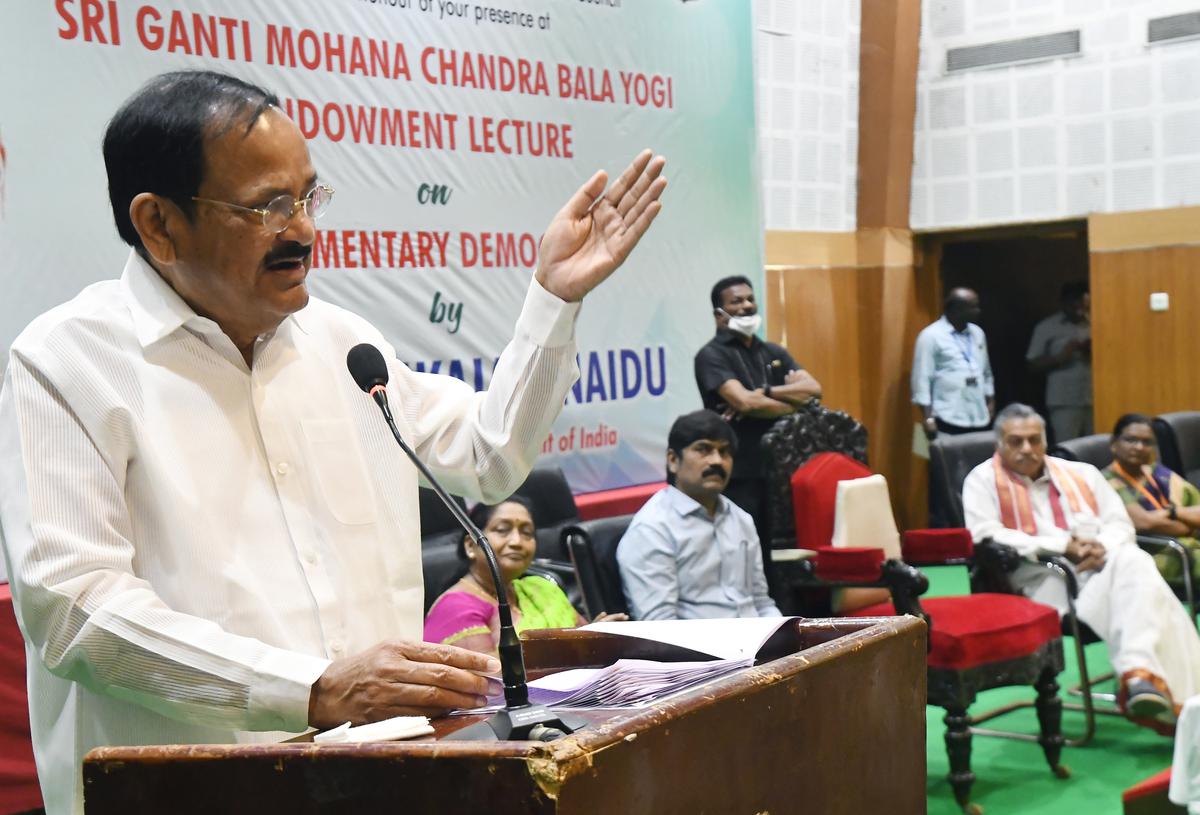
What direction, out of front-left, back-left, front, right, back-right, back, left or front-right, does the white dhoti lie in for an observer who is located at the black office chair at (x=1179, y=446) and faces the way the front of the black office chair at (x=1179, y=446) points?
front-right

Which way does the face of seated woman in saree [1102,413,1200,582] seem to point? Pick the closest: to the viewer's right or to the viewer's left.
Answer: to the viewer's left

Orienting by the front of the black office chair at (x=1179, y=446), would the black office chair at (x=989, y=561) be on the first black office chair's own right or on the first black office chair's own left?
on the first black office chair's own right

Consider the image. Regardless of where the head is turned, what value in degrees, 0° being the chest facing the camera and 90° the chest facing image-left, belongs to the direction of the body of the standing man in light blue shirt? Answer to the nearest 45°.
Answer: approximately 315°

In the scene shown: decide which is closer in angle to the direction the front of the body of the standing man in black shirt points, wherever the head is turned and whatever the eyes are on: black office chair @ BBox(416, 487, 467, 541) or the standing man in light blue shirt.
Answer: the black office chair

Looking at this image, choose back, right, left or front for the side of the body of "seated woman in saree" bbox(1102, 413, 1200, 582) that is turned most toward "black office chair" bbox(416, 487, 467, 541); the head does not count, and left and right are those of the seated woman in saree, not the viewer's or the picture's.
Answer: right

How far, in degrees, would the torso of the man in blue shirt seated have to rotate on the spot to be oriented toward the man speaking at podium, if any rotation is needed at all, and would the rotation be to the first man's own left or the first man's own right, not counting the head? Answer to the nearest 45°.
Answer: approximately 45° to the first man's own right
